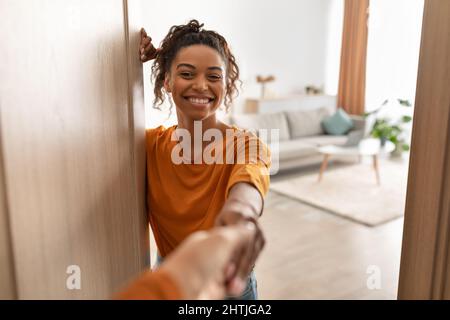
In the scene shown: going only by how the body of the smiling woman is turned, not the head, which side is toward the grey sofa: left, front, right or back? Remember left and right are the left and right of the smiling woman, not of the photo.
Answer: back

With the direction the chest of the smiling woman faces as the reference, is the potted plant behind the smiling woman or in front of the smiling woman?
behind

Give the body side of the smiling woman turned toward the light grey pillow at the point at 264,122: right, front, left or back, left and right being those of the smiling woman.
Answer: back

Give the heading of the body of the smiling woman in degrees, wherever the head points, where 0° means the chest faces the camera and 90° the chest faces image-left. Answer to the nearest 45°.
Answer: approximately 0°
